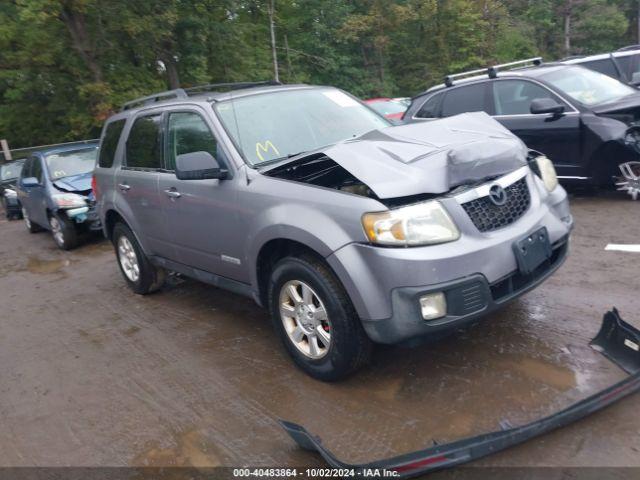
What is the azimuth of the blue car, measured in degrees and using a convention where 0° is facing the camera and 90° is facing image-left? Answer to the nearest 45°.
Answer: approximately 315°

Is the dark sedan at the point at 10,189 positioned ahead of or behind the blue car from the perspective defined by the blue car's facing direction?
behind

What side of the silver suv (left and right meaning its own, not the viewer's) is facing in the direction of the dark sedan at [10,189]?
back

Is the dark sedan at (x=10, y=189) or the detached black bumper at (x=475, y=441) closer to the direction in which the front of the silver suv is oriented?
the detached black bumper

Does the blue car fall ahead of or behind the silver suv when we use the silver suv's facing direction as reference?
behind

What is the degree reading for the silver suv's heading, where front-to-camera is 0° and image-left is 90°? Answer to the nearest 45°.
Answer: approximately 315°
